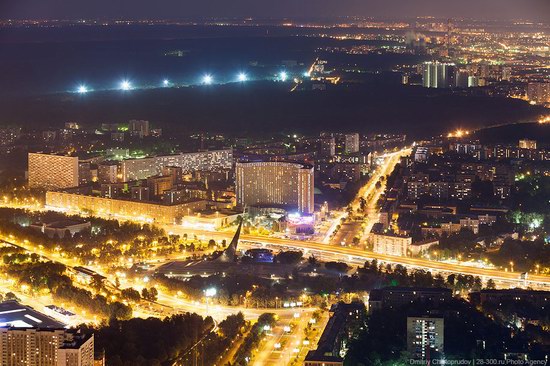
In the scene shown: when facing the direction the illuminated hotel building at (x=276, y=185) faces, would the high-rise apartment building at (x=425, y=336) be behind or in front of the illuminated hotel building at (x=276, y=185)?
in front

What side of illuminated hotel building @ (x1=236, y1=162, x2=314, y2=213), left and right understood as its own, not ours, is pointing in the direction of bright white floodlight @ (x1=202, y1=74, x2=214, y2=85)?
back

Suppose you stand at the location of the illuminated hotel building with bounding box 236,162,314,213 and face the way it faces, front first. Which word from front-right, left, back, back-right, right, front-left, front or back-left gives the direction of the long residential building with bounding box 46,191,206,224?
right

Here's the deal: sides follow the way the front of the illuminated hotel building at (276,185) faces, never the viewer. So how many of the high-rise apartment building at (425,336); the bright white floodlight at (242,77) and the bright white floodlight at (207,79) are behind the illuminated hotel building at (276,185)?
2

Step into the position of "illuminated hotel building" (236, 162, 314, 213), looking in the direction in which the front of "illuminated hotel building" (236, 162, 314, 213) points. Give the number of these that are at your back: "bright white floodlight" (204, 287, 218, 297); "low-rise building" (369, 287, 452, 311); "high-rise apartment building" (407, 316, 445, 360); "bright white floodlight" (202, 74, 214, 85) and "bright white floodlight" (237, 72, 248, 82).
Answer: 2

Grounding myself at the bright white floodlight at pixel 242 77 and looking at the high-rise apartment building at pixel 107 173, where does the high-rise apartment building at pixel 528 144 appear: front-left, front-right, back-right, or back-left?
front-left

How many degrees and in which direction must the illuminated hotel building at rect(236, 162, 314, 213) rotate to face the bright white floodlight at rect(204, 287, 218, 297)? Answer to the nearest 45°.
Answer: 0° — it already faces it

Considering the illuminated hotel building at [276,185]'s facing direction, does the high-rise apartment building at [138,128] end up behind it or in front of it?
behind

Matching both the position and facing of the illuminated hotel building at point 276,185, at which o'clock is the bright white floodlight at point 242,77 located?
The bright white floodlight is roughly at 6 o'clock from the illuminated hotel building.

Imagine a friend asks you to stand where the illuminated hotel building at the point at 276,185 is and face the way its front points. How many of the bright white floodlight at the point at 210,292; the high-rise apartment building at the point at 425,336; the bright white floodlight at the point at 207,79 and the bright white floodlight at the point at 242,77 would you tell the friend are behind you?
2

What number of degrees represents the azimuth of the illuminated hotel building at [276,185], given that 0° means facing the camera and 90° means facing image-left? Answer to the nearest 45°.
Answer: approximately 0°
